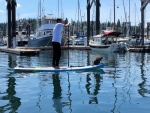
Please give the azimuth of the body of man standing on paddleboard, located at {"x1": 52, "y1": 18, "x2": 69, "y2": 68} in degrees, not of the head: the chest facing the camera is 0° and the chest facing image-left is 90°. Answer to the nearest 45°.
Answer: approximately 225°

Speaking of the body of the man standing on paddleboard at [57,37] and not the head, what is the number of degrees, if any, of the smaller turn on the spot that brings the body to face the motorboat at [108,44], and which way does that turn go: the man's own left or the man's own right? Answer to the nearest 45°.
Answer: approximately 45° to the man's own left
